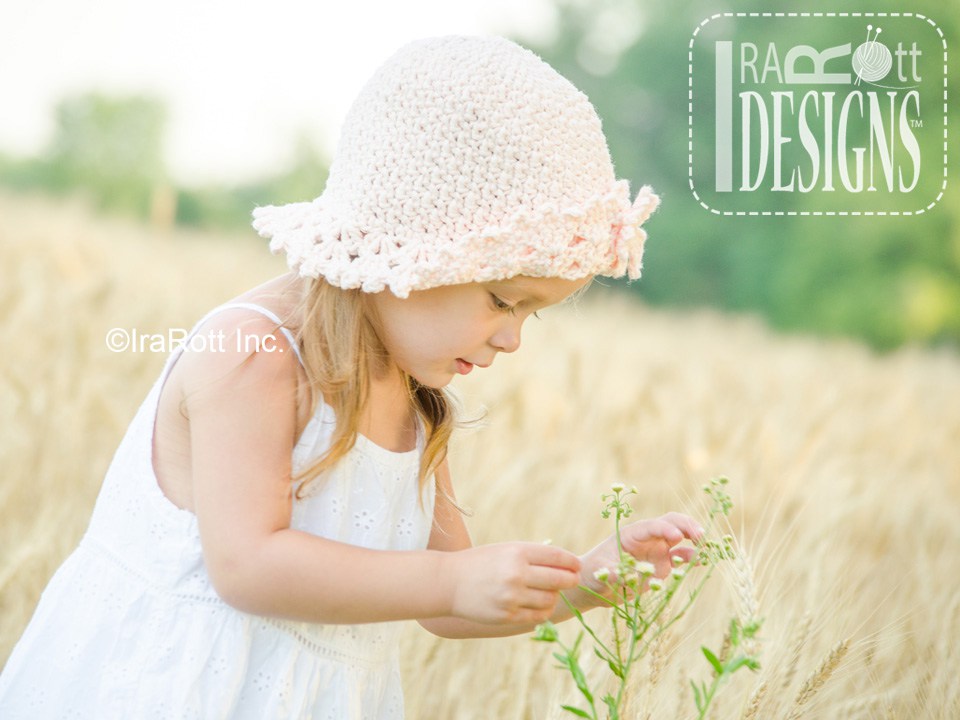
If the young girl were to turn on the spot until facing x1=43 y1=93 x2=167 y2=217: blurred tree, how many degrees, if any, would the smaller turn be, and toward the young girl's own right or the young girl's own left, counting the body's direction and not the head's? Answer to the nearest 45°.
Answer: approximately 135° to the young girl's own left

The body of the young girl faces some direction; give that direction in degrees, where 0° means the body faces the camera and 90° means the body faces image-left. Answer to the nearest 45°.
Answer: approximately 315°

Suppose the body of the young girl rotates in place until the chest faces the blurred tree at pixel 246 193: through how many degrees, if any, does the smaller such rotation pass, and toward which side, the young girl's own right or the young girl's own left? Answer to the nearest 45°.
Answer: approximately 135° to the young girl's own left

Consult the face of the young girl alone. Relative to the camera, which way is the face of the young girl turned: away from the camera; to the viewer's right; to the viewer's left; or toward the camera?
to the viewer's right
